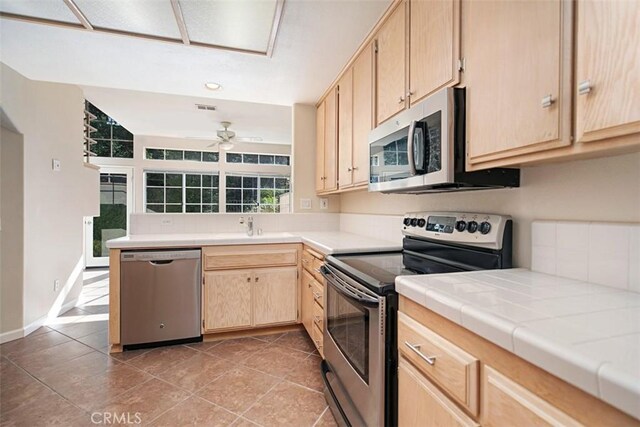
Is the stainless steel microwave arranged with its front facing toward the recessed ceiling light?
no

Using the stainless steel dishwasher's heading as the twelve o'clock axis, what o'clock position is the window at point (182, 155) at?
The window is roughly at 6 o'clock from the stainless steel dishwasher.

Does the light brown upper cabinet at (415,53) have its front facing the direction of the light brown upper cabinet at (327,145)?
no

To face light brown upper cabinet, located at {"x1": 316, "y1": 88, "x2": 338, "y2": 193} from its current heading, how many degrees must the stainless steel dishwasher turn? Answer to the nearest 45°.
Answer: approximately 90° to its left

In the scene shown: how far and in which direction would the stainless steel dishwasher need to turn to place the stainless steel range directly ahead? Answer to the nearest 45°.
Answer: approximately 45° to its left

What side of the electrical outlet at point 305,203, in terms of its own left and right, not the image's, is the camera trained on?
front

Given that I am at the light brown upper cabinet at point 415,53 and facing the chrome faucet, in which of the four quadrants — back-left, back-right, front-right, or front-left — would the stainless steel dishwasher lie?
front-left

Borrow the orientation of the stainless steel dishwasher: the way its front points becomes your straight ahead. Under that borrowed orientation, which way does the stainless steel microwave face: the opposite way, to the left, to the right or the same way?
to the right

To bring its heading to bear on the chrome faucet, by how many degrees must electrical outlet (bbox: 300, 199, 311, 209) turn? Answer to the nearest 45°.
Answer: approximately 45° to its right

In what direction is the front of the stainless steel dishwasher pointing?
toward the camera

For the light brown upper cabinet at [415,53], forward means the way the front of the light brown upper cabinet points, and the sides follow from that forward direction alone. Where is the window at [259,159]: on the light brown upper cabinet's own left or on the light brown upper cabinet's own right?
on the light brown upper cabinet's own right

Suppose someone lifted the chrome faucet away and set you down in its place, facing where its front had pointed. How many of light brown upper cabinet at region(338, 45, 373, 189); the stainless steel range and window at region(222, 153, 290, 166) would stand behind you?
1

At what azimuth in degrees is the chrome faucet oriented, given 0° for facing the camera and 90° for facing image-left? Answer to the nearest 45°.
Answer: approximately 0°

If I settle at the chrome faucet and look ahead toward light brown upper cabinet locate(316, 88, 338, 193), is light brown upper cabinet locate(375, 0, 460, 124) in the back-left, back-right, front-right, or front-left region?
front-right

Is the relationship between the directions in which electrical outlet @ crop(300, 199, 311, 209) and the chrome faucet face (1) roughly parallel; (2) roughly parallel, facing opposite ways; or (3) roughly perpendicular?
roughly parallel

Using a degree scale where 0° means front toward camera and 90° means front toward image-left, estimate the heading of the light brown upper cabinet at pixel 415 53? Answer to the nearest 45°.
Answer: approximately 45°

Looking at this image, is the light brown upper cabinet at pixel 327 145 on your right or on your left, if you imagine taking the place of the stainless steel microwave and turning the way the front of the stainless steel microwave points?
on your right

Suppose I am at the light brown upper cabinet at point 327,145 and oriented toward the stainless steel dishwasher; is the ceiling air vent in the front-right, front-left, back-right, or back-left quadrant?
front-right

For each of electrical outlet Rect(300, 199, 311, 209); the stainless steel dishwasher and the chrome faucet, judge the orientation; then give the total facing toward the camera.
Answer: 3

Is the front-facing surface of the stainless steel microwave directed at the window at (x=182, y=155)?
no
